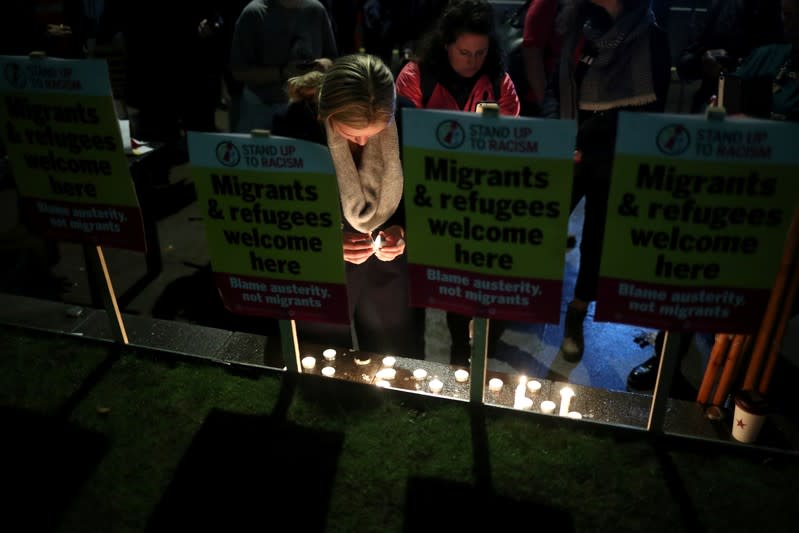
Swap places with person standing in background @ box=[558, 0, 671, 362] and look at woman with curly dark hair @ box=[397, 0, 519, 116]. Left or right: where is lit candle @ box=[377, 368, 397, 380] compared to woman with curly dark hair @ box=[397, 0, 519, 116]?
left

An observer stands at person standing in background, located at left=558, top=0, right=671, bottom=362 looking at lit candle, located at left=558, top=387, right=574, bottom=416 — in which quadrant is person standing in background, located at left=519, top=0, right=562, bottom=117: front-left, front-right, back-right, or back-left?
back-right

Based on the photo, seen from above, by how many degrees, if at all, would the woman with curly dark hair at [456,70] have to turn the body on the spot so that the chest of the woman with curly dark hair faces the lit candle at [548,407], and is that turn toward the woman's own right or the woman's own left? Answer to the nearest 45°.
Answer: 0° — they already face it

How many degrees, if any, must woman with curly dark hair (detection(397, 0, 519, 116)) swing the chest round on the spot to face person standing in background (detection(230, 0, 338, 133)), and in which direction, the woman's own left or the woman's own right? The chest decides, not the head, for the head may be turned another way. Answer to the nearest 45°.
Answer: approximately 135° to the woman's own right

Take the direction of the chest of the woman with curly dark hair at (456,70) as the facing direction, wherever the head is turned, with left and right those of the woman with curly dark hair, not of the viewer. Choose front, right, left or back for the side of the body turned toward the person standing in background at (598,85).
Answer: left

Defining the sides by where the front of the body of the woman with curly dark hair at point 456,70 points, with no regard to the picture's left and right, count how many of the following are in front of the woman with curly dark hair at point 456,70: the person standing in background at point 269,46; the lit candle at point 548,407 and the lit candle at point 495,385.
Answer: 2

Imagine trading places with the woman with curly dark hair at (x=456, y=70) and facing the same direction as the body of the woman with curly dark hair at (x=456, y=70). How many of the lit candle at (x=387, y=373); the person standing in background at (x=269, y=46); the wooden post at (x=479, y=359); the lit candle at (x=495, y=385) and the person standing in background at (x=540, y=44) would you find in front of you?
3

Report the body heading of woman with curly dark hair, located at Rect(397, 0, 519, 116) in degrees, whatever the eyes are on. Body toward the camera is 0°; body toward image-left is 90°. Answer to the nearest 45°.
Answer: approximately 0°

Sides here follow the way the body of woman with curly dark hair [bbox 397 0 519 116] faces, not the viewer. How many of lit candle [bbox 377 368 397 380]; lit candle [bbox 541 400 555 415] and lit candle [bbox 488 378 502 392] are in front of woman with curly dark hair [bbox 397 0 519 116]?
3

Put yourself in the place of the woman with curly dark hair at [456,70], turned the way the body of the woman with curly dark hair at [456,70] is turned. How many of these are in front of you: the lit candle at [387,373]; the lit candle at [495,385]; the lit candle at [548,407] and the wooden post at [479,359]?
4

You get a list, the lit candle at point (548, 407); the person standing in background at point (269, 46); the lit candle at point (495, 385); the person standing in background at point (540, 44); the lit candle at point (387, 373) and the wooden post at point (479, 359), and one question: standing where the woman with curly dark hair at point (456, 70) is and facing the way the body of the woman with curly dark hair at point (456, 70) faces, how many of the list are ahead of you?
4

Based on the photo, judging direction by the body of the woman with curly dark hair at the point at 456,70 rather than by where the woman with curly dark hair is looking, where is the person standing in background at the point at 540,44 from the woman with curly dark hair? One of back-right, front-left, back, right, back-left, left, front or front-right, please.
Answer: back-left

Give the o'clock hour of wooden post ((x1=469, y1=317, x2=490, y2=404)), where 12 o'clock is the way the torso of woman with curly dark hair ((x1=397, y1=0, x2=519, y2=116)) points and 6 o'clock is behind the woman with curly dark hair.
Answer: The wooden post is roughly at 12 o'clock from the woman with curly dark hair.
